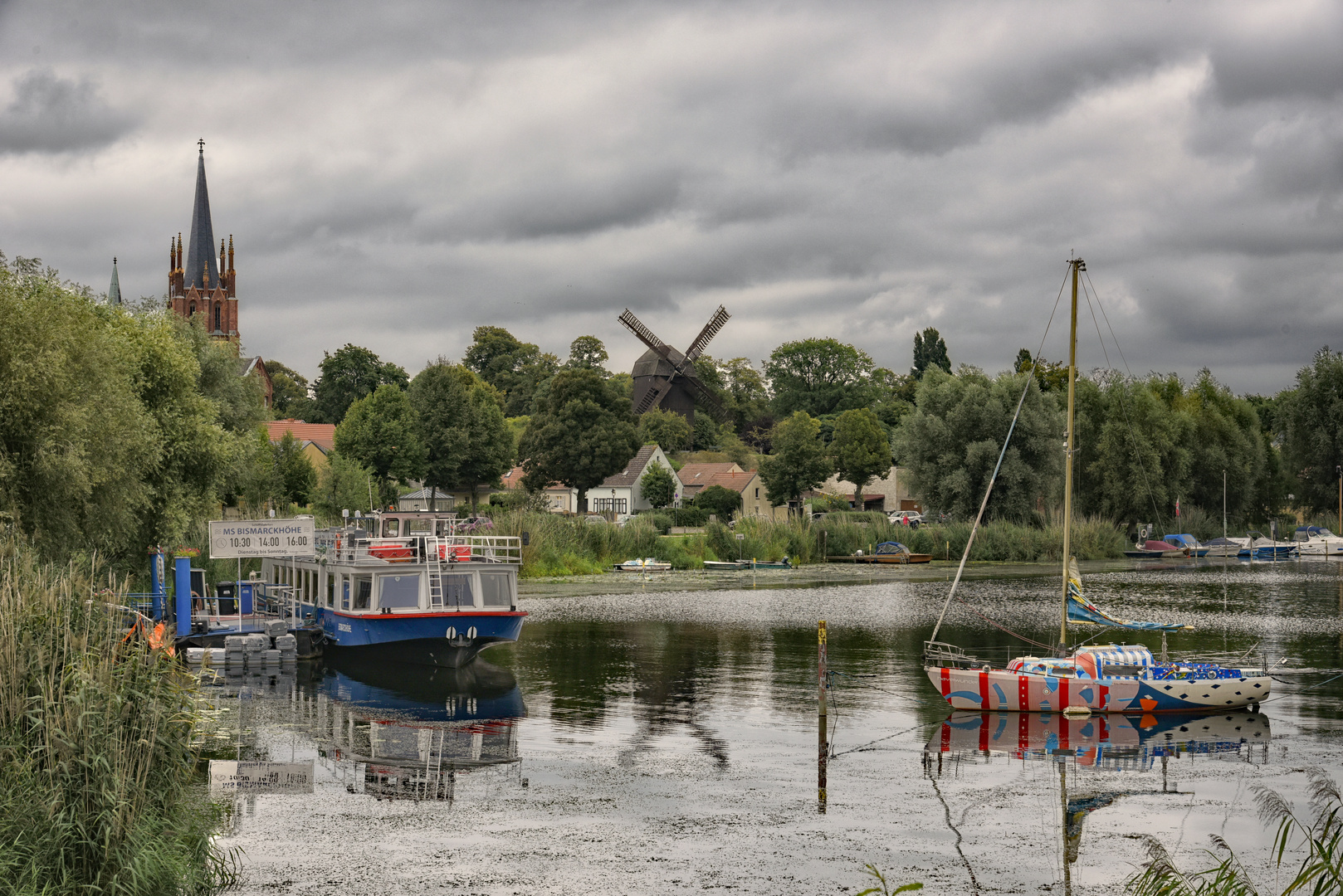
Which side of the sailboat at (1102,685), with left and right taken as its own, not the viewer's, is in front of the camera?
left

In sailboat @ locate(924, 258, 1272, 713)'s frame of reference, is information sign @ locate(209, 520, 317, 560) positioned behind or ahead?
ahead

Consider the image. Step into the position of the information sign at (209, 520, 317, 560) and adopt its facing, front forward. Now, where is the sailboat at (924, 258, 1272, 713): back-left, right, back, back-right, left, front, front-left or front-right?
front-left

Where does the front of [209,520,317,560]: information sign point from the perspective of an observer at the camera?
facing the viewer

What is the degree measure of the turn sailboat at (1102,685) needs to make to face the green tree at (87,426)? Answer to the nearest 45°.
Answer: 0° — it already faces it
